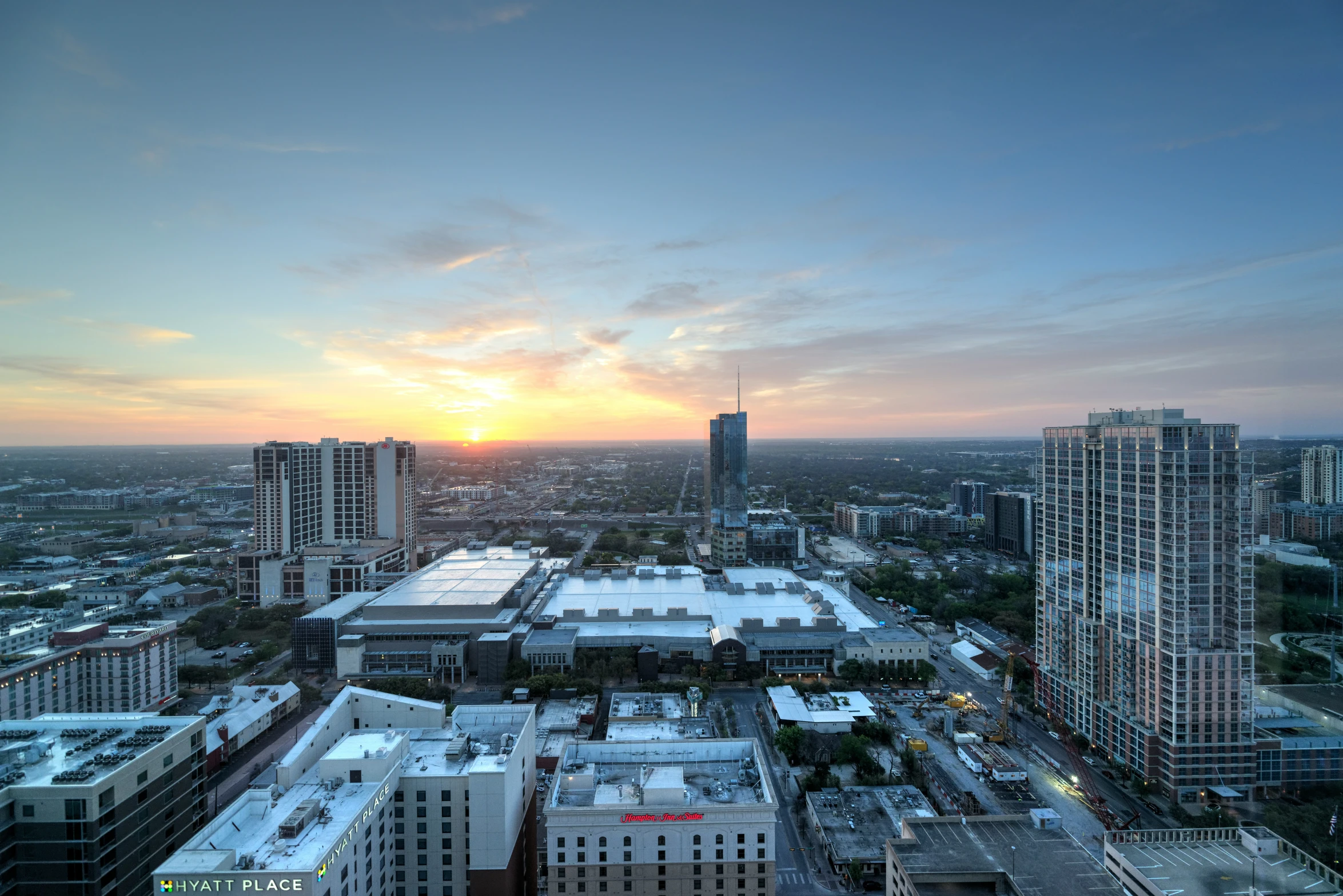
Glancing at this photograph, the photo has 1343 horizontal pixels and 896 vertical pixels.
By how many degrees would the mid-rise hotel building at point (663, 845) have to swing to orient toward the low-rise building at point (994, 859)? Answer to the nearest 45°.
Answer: approximately 90° to its left

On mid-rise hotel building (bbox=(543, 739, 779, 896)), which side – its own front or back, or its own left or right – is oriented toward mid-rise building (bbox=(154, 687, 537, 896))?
right

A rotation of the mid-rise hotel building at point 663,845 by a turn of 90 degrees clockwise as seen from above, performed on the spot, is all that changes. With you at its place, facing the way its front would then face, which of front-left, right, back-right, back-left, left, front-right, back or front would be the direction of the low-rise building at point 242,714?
front-right

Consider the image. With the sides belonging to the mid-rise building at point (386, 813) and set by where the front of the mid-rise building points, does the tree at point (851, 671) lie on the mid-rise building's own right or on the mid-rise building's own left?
on the mid-rise building's own left

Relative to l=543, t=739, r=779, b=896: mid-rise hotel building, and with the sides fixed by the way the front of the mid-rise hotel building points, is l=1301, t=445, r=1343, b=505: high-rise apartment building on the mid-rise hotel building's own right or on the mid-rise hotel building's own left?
on the mid-rise hotel building's own left

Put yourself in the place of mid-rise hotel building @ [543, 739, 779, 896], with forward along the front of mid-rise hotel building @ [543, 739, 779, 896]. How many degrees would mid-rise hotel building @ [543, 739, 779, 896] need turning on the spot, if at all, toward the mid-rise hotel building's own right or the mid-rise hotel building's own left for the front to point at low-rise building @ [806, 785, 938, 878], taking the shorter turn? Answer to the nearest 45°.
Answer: approximately 135° to the mid-rise hotel building's own left

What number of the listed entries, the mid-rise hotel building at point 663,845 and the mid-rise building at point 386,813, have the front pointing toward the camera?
2

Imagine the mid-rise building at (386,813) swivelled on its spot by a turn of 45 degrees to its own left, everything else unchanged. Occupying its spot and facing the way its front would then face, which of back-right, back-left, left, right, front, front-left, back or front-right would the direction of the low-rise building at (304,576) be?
back-left

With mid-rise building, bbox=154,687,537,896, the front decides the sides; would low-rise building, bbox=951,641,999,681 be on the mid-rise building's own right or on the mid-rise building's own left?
on the mid-rise building's own left

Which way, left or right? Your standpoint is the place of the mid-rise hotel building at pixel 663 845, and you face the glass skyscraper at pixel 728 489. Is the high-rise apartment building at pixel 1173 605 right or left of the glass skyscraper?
right

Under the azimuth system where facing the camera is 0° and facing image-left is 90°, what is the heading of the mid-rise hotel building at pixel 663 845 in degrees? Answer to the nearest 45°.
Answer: approximately 0°

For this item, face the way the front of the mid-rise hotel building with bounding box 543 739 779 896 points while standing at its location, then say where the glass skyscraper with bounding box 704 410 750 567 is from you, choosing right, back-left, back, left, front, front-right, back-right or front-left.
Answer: back

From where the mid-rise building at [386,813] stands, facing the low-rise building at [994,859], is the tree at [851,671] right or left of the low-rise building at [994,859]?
left
